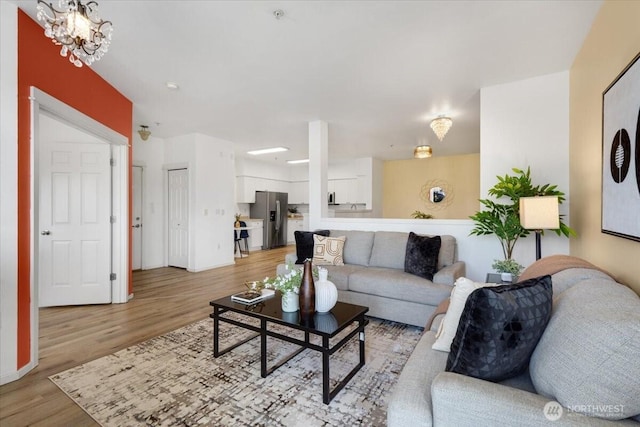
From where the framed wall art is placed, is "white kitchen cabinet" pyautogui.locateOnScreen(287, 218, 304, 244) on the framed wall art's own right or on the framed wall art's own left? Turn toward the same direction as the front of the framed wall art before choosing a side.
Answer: on the framed wall art's own right

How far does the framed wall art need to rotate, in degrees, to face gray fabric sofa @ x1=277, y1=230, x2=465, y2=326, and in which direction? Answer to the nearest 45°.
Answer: approximately 45° to its right

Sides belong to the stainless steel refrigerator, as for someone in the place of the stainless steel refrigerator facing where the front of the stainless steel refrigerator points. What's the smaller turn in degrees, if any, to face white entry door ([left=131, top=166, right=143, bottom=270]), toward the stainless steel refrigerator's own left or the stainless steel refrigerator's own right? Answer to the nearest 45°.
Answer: approximately 90° to the stainless steel refrigerator's own right

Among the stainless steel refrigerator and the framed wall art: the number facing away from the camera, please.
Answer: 0

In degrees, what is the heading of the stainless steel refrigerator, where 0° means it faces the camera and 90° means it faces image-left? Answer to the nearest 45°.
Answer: approximately 315°

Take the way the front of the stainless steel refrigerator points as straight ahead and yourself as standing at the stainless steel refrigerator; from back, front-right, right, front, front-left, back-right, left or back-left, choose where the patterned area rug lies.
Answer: front-right

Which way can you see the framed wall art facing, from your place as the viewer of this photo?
facing the viewer and to the left of the viewer

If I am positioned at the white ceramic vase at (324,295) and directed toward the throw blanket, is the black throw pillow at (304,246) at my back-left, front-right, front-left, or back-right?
back-left

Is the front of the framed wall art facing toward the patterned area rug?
yes

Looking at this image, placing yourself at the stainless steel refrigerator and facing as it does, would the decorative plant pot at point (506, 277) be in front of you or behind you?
in front

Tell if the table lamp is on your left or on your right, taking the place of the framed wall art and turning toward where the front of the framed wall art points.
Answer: on your right

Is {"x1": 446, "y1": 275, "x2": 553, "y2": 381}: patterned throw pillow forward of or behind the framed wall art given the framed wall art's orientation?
forward

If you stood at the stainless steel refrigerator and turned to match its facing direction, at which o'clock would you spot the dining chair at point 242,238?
The dining chair is roughly at 3 o'clock from the stainless steel refrigerator.

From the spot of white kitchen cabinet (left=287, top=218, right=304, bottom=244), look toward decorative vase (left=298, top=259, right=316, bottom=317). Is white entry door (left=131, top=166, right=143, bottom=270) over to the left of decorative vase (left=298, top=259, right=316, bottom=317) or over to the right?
right
